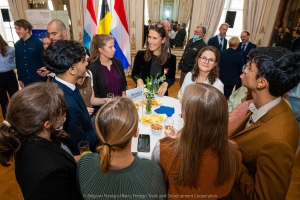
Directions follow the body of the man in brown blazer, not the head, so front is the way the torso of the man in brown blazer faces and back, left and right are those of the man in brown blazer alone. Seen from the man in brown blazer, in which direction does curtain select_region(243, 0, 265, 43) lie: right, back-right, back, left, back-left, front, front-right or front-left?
right

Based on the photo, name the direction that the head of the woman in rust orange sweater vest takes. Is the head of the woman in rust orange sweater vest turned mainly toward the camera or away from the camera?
away from the camera

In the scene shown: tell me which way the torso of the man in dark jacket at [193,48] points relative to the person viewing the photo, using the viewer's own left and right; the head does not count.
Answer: facing the viewer and to the left of the viewer

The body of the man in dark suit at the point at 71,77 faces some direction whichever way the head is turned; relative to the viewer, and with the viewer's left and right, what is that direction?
facing to the right of the viewer

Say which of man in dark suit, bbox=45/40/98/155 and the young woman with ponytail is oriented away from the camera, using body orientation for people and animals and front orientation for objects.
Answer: the young woman with ponytail

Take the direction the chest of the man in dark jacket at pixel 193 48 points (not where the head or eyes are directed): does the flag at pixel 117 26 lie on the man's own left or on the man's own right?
on the man's own right

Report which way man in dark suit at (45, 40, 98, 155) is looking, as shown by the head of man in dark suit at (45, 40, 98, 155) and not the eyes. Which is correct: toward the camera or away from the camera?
away from the camera

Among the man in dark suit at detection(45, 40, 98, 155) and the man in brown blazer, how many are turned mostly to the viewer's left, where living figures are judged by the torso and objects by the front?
1

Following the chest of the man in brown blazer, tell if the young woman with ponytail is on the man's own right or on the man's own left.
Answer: on the man's own left

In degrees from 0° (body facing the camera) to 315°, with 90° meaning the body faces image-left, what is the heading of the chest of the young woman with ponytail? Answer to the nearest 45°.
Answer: approximately 180°

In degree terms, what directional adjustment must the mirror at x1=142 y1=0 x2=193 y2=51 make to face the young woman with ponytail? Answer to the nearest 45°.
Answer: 0° — it already faces them

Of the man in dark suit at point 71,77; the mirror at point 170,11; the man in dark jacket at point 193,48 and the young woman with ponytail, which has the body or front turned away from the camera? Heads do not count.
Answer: the young woman with ponytail

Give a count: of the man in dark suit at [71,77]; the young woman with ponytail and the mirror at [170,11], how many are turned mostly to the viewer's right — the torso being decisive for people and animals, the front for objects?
1

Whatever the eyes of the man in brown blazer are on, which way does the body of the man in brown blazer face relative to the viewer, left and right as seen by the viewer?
facing to the left of the viewer

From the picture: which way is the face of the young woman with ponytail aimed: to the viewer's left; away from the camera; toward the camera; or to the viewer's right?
away from the camera

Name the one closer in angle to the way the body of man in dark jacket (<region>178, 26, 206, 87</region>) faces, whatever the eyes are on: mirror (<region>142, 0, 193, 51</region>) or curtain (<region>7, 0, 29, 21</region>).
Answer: the curtain

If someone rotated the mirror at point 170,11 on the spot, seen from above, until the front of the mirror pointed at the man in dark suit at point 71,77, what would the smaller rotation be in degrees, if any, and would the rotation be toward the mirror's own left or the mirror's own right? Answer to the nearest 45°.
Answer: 0° — it already faces them
